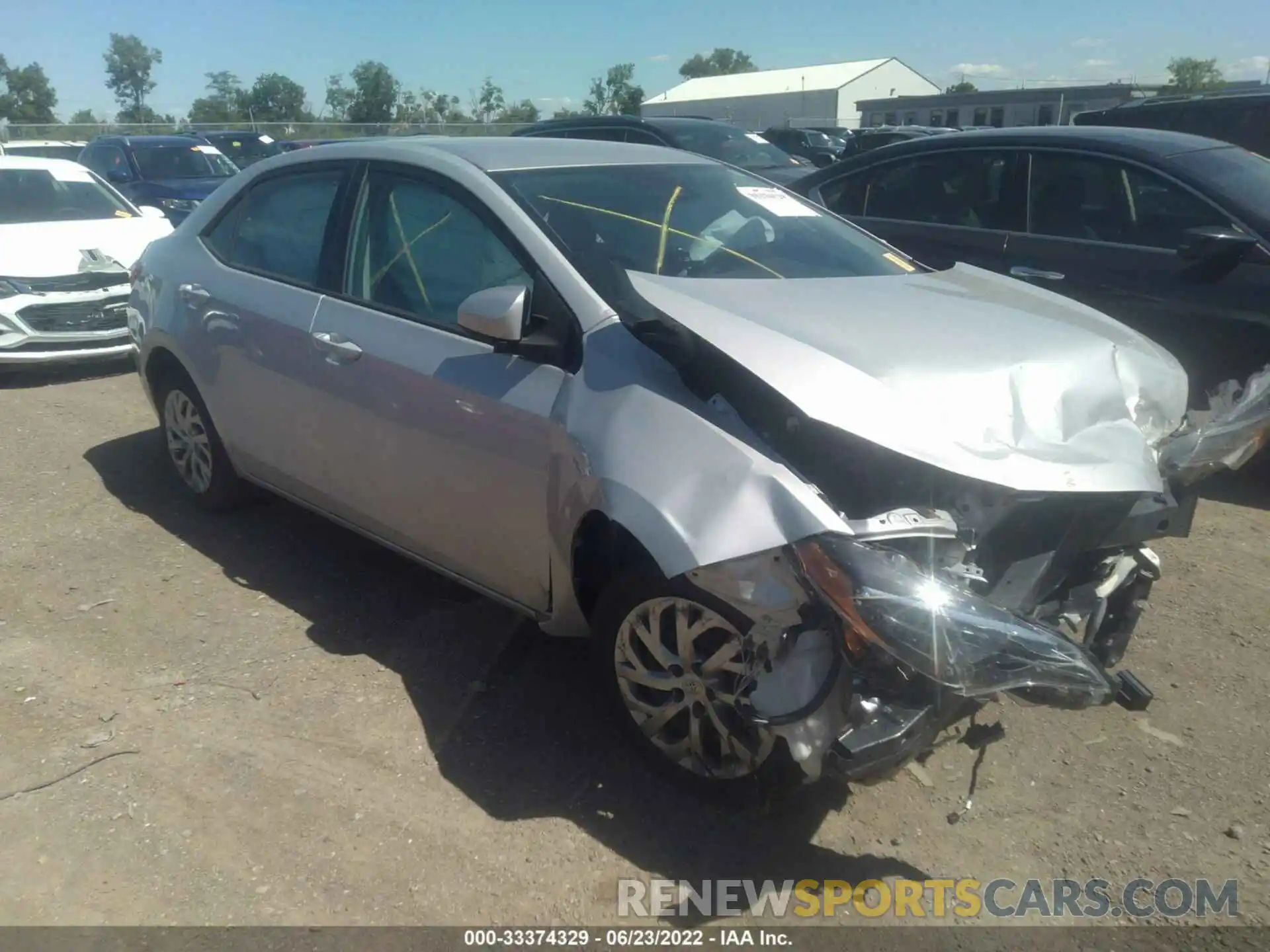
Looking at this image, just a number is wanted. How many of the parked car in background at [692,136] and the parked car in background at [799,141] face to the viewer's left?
0

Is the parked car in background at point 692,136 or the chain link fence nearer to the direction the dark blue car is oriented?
the parked car in background

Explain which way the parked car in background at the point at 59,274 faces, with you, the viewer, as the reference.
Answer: facing the viewer and to the right of the viewer

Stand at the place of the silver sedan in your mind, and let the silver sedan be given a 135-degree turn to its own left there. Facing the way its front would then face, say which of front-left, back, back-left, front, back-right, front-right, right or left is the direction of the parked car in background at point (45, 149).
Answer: front-left

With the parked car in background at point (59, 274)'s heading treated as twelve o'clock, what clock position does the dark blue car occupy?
The dark blue car is roughly at 8 o'clock from the parked car in background.

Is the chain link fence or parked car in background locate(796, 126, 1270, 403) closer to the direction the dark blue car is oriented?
the parked car in background

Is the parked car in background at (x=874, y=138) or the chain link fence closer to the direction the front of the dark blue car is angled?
the parked car in background

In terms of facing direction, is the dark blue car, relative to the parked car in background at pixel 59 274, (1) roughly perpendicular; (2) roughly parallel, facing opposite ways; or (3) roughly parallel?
roughly parallel

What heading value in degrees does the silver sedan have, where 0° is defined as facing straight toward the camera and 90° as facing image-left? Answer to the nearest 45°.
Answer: approximately 315°

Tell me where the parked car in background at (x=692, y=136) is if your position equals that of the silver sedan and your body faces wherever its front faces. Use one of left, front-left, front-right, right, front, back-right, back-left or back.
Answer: back-left

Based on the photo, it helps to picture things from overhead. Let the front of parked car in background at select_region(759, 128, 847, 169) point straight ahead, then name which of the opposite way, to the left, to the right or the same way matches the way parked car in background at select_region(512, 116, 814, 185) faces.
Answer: the same way

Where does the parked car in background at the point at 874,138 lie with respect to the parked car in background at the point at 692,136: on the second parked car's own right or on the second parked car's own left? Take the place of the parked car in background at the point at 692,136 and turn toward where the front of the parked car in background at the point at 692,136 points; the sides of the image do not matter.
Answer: on the second parked car's own left

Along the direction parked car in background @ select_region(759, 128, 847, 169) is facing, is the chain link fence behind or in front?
behind

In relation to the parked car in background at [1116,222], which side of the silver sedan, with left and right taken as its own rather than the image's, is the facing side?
left

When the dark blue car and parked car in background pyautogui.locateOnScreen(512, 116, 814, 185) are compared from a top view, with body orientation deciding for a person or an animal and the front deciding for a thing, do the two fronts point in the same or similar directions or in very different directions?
same or similar directions

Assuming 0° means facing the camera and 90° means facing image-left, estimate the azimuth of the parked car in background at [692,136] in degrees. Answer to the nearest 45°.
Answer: approximately 315°
